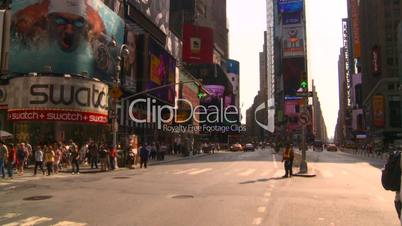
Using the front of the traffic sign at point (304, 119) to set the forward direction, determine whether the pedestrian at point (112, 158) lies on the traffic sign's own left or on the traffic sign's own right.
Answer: on the traffic sign's own right

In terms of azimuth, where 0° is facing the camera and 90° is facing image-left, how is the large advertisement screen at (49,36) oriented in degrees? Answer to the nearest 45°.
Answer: approximately 0°

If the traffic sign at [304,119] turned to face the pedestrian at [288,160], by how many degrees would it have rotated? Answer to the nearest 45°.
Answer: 0° — it already faces them

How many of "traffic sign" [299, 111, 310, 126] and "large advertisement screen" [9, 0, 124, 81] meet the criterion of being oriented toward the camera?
2

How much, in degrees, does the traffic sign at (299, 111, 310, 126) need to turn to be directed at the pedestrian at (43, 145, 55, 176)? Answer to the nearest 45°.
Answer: approximately 90° to its right

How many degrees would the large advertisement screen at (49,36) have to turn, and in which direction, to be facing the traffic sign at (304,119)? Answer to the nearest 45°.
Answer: approximately 45° to its left

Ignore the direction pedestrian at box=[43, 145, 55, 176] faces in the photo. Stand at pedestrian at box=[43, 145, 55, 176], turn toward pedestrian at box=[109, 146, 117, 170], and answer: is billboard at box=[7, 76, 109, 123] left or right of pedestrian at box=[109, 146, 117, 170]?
left

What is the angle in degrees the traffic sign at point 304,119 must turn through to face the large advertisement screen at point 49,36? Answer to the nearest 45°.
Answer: approximately 90° to its right
